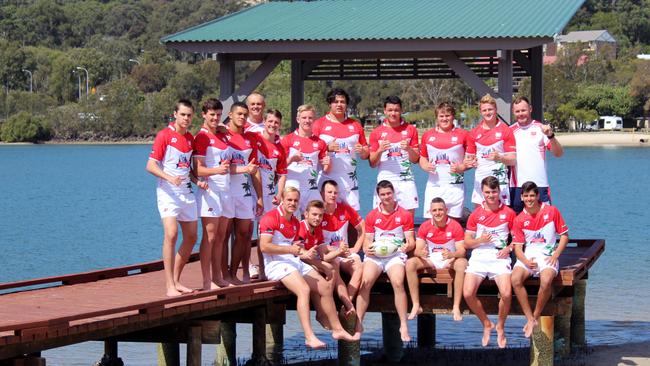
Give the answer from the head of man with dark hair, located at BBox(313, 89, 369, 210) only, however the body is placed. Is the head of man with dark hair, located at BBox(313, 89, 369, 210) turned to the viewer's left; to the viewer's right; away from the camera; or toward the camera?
toward the camera

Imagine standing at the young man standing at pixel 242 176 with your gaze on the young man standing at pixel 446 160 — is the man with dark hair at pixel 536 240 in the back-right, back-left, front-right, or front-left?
front-right

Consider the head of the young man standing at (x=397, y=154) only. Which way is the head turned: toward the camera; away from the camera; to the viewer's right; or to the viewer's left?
toward the camera

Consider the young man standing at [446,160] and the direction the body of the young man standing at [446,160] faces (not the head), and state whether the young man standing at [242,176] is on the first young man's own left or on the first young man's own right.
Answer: on the first young man's own right

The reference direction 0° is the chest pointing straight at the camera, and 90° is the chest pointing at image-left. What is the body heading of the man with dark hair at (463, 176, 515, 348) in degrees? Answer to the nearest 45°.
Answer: approximately 0°

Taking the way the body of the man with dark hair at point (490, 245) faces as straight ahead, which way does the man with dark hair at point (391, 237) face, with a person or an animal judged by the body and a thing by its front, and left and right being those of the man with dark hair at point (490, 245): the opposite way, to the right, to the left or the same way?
the same way

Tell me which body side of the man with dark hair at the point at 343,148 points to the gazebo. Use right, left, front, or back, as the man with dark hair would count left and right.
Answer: back

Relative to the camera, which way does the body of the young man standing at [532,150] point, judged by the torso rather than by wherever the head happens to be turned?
toward the camera

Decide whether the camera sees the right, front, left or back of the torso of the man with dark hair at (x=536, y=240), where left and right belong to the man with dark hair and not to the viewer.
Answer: front

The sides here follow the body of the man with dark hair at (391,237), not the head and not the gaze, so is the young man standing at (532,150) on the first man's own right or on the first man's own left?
on the first man's own left

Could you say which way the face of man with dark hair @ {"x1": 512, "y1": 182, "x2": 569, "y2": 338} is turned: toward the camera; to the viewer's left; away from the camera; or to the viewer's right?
toward the camera

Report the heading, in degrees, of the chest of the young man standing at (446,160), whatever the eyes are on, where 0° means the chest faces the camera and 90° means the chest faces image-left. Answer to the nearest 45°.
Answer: approximately 0°
